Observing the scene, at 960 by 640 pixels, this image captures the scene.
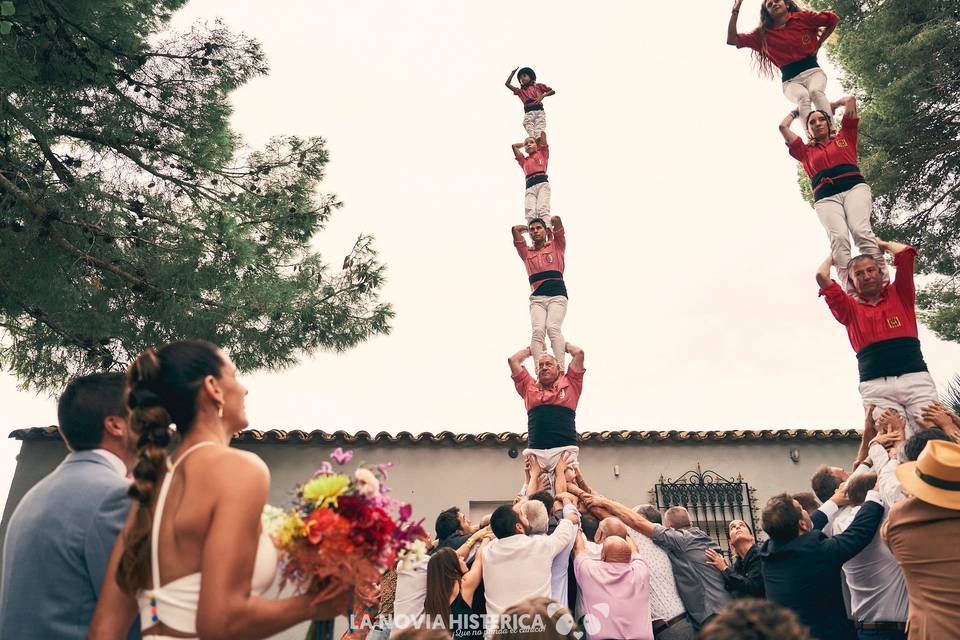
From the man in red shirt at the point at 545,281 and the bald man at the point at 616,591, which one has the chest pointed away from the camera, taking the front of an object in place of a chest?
the bald man

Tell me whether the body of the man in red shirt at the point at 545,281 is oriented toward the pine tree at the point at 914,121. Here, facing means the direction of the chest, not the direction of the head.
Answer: no

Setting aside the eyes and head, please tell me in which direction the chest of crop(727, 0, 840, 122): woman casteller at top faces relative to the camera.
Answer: toward the camera

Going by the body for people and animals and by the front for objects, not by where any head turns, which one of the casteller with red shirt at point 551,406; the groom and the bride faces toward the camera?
the casteller with red shirt

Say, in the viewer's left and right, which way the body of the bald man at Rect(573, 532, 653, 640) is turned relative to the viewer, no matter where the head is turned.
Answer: facing away from the viewer

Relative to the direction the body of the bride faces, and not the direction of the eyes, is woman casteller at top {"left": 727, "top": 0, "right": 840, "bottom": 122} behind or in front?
in front

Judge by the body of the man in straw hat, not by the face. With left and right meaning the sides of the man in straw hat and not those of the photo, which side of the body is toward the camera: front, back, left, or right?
back

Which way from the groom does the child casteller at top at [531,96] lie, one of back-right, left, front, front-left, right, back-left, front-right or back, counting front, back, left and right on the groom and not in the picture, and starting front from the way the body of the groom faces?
front

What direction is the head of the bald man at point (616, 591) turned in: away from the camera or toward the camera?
away from the camera

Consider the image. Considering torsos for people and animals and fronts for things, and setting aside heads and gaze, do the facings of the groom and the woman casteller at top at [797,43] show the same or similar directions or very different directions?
very different directions

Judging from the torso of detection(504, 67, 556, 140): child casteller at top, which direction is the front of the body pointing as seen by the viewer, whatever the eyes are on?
toward the camera

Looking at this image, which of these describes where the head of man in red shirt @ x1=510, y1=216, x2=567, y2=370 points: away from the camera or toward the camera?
toward the camera

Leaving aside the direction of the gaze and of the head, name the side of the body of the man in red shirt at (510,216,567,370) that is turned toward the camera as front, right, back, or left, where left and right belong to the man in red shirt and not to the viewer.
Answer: front

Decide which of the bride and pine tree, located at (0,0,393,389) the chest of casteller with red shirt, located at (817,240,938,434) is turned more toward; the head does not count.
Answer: the bride
